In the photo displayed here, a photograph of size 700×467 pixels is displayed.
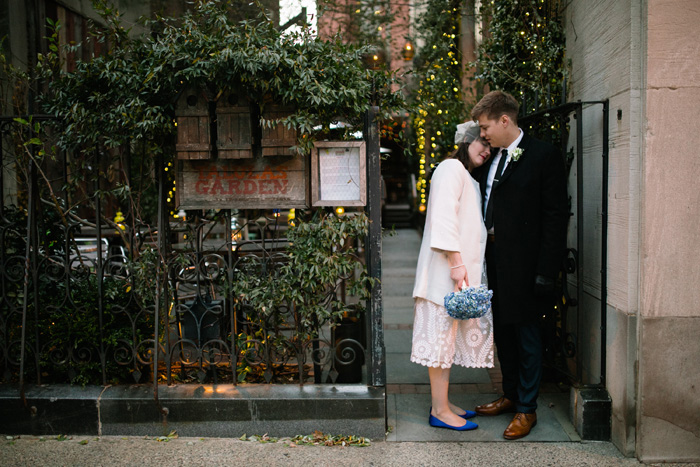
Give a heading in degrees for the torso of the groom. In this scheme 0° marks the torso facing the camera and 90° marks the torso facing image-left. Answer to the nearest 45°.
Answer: approximately 45°

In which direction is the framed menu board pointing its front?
toward the camera

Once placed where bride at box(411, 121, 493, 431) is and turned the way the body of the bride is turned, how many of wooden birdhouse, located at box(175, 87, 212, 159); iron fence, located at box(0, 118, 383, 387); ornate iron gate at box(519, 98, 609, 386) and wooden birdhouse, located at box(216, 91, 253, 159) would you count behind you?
3

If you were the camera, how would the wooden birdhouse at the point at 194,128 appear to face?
facing the viewer

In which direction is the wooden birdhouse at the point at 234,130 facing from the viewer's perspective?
toward the camera

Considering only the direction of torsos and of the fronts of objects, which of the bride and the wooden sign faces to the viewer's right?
the bride

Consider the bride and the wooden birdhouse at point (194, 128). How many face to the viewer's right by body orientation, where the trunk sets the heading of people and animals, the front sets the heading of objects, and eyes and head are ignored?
1

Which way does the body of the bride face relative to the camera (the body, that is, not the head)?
to the viewer's right
